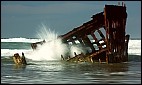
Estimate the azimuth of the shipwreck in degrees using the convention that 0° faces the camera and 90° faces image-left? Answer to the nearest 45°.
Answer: approximately 315°
